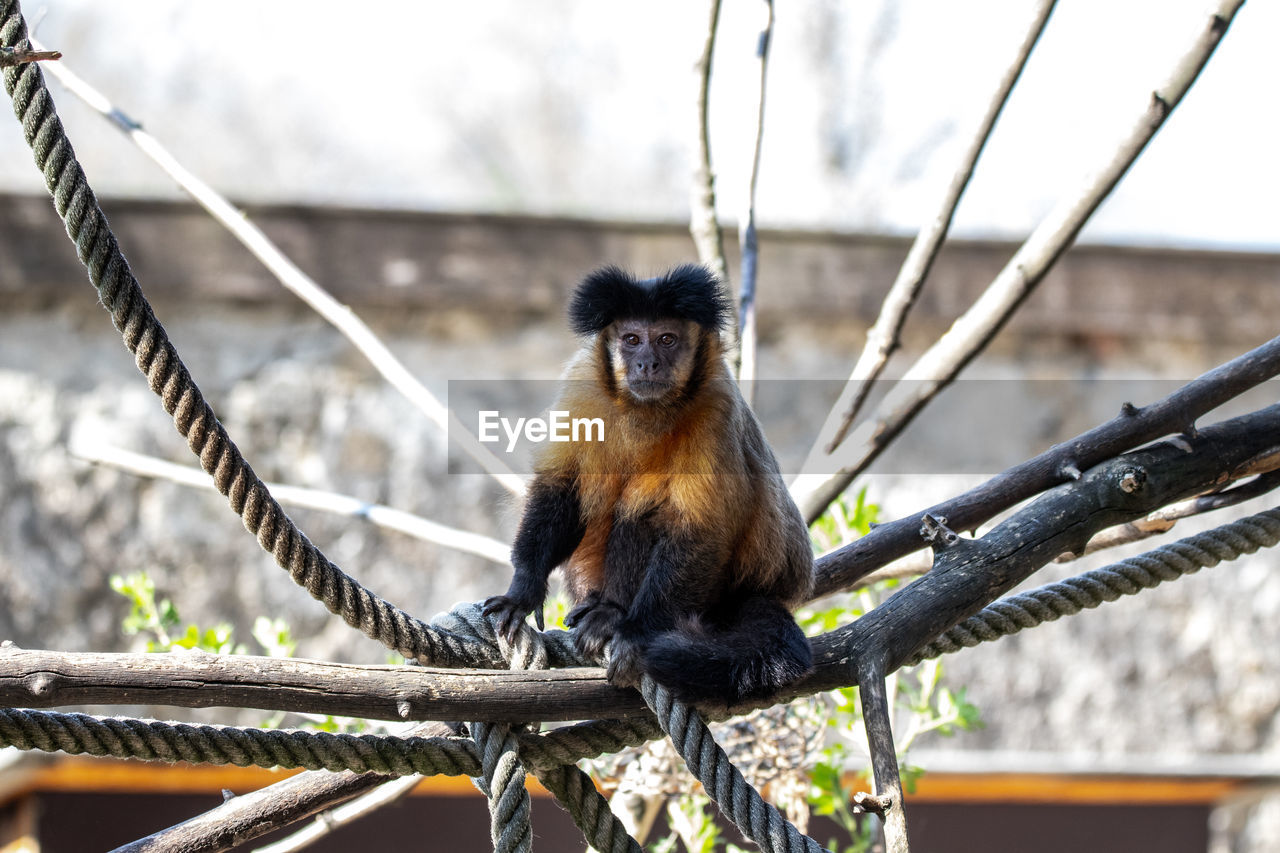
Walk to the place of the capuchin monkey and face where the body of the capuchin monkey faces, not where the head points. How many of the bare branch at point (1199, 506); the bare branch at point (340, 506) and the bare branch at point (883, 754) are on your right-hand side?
1

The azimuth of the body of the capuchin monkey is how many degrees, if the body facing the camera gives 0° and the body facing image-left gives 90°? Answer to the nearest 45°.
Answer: approximately 45°

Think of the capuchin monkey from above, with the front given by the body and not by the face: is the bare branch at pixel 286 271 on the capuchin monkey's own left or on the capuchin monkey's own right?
on the capuchin monkey's own right

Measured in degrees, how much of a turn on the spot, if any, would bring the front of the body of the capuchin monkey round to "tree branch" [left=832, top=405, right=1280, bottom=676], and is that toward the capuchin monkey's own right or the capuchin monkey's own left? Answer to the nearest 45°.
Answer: approximately 135° to the capuchin monkey's own left

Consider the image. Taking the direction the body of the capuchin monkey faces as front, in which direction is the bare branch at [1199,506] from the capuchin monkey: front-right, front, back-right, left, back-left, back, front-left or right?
back-left

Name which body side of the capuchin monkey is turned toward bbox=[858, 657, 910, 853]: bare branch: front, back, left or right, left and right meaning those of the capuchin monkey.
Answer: left

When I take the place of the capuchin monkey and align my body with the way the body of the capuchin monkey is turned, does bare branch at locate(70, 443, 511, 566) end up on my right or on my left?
on my right

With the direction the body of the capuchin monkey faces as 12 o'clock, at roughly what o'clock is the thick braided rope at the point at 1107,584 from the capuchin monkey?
The thick braided rope is roughly at 8 o'clock from the capuchin monkey.

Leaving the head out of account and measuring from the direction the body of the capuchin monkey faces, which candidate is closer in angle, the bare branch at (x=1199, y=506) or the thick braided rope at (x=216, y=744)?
the thick braided rope

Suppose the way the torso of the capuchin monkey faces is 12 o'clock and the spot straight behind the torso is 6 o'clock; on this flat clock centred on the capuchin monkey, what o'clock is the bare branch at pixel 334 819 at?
The bare branch is roughly at 2 o'clock from the capuchin monkey.
